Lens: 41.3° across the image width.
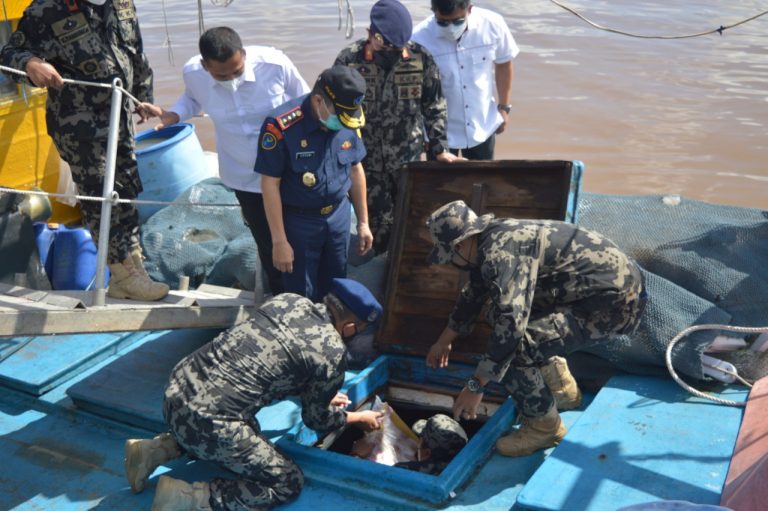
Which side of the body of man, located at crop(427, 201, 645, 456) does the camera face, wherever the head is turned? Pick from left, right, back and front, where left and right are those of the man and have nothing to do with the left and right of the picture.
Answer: left

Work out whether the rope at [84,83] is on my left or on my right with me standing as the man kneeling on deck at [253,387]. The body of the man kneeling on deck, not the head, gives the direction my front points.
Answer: on my left

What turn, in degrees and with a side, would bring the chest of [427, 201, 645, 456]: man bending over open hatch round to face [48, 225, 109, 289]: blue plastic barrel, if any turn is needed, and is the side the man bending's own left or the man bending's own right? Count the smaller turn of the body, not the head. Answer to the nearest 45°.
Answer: approximately 45° to the man bending's own right

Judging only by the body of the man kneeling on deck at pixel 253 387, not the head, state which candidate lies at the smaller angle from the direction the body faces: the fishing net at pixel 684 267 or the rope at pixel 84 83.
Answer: the fishing net

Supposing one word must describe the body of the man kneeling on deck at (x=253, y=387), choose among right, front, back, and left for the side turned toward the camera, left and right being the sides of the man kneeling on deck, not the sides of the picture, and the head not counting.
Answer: right

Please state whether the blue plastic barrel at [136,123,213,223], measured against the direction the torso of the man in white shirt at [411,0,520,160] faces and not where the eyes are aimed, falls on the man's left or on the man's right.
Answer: on the man's right

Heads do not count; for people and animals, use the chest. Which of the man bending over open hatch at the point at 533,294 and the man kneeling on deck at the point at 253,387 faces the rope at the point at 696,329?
the man kneeling on deck at the point at 253,387
